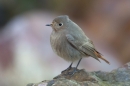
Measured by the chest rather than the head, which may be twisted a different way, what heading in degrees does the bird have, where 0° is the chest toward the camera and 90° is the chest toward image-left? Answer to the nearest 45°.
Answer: approximately 90°
